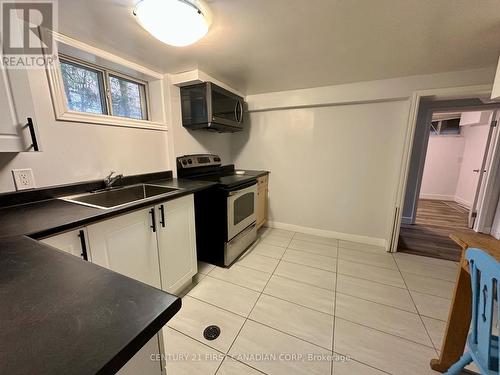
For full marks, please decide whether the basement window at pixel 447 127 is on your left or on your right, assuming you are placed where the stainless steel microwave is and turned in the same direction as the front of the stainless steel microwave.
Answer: on your left

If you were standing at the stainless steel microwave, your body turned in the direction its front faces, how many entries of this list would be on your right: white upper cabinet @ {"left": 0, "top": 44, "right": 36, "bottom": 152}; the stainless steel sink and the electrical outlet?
3

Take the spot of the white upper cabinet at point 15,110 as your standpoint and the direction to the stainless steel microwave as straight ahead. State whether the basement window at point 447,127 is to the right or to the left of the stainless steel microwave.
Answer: right

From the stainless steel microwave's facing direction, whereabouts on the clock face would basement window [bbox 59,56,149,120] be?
The basement window is roughly at 4 o'clock from the stainless steel microwave.

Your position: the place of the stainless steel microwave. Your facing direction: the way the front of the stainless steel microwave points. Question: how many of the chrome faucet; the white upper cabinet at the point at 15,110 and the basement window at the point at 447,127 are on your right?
2

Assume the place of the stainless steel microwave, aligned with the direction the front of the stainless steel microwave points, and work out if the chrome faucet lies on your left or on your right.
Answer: on your right

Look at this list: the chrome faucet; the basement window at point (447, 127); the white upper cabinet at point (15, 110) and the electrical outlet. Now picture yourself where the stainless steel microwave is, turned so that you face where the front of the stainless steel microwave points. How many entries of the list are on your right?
3

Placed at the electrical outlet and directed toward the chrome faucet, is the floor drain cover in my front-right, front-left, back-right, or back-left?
front-right

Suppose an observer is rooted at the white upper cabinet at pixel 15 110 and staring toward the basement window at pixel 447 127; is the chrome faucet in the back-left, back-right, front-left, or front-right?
front-left

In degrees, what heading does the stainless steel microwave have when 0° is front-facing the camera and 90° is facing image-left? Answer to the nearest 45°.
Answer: approximately 315°

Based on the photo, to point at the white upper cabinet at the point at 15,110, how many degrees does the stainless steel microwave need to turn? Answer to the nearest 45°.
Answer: approximately 90° to its right

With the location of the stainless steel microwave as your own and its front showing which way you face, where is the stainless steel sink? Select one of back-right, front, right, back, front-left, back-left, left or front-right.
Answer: right

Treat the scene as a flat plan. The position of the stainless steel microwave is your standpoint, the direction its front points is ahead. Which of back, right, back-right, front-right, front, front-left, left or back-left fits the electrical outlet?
right
